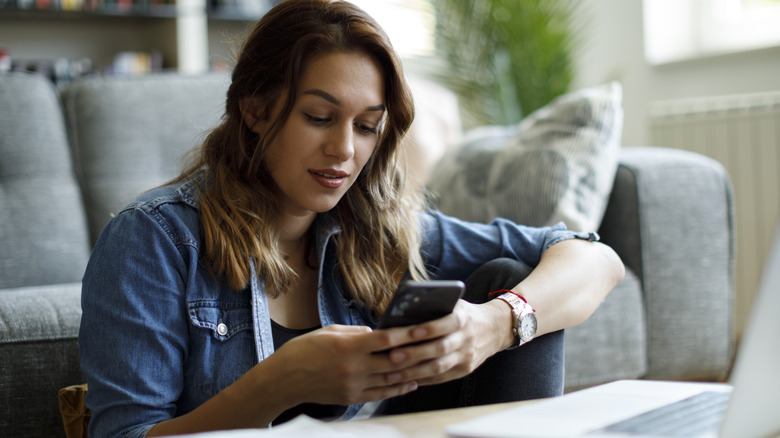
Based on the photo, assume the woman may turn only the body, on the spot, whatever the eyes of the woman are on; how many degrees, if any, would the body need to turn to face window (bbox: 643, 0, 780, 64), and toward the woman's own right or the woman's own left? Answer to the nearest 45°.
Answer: approximately 90° to the woman's own left

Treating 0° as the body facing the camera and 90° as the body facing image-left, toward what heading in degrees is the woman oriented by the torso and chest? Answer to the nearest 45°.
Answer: approximately 315°

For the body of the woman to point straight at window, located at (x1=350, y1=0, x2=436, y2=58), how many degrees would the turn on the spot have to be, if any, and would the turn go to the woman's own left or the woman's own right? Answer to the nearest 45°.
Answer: approximately 135° to the woman's own left

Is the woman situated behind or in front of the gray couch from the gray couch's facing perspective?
in front

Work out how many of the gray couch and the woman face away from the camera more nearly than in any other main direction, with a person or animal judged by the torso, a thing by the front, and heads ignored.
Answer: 0

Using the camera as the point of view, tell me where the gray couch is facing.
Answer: facing the viewer

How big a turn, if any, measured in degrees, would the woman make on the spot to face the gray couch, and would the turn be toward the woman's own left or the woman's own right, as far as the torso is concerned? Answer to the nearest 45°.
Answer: approximately 180°

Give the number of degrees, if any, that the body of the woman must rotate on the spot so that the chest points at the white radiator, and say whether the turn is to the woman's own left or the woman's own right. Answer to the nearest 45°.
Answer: approximately 90° to the woman's own left

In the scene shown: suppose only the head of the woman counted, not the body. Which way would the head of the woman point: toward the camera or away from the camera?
toward the camera

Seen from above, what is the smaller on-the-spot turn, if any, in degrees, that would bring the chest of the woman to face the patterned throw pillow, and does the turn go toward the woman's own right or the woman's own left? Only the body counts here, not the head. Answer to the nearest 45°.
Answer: approximately 90° to the woman's own left

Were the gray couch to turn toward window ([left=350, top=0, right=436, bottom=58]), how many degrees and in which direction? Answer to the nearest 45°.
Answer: approximately 180°
